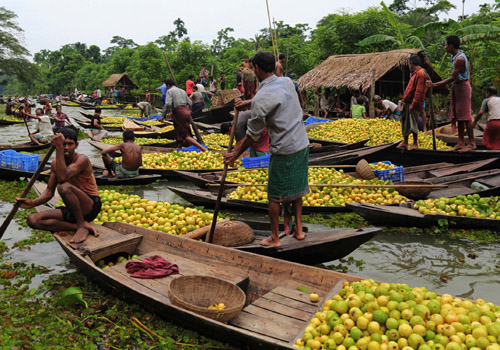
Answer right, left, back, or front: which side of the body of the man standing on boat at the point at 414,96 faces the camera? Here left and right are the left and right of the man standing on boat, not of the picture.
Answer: left

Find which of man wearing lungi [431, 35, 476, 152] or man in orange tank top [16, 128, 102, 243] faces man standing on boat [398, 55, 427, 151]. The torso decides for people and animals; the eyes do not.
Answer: the man wearing lungi

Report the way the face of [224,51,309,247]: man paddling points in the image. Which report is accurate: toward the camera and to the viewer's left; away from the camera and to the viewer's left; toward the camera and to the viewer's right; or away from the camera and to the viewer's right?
away from the camera and to the viewer's left

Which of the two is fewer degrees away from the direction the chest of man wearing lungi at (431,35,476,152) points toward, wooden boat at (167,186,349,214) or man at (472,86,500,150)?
the wooden boat

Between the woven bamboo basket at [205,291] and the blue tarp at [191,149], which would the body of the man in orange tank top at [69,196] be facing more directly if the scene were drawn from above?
the woven bamboo basket

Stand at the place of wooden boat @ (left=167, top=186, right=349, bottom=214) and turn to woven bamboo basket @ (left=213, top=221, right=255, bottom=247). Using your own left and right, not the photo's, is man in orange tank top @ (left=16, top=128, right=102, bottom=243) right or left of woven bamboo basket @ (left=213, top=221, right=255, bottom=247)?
right

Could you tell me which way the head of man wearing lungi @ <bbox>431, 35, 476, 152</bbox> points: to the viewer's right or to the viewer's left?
to the viewer's left
